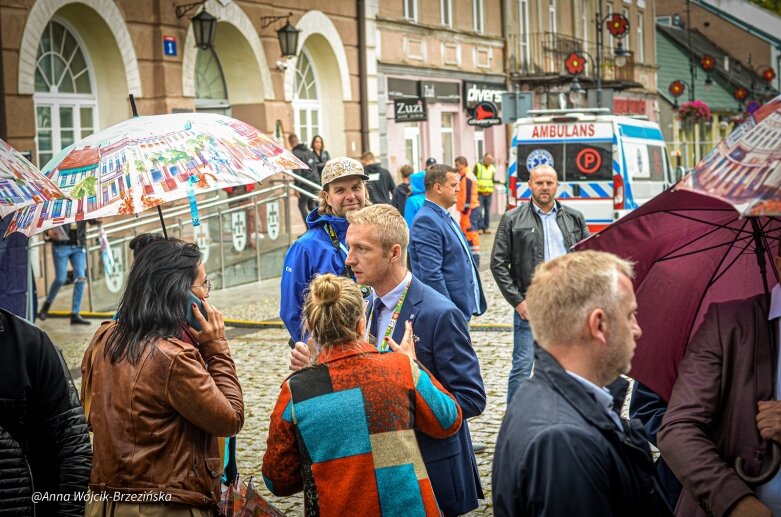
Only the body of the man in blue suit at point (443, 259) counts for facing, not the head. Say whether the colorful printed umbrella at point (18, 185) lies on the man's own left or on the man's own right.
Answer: on the man's own right

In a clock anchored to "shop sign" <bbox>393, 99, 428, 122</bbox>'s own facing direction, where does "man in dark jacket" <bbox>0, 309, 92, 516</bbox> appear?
The man in dark jacket is roughly at 12 o'clock from the shop sign.

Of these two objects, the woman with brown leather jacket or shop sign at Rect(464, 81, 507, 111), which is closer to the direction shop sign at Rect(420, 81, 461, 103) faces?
the woman with brown leather jacket

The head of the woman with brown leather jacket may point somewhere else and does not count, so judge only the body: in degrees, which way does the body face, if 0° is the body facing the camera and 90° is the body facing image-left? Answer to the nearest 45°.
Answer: approximately 225°

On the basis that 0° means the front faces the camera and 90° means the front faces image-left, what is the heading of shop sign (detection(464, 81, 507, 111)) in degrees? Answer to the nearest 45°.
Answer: approximately 0°

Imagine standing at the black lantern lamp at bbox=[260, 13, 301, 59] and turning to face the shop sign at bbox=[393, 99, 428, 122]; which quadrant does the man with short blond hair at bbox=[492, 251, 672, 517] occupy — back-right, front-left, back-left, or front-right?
back-right
